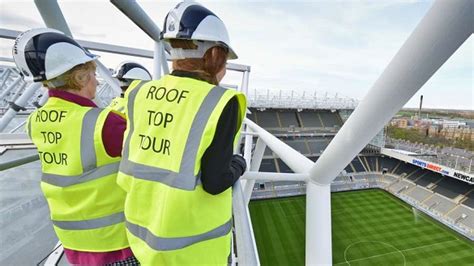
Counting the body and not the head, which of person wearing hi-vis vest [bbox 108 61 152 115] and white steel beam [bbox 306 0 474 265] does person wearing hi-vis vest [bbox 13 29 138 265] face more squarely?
the person wearing hi-vis vest

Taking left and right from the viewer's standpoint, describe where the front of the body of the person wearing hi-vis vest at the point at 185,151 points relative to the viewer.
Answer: facing away from the viewer and to the right of the viewer

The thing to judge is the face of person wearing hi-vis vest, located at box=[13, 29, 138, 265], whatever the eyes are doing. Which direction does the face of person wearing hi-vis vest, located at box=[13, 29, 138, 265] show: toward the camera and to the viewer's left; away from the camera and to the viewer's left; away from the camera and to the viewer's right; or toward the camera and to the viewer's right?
away from the camera and to the viewer's right

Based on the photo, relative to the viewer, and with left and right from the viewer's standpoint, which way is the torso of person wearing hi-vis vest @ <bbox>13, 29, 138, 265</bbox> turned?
facing away from the viewer and to the right of the viewer

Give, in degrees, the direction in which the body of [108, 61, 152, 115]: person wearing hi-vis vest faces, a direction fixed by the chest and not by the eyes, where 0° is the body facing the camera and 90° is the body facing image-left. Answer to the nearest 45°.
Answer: approximately 225°

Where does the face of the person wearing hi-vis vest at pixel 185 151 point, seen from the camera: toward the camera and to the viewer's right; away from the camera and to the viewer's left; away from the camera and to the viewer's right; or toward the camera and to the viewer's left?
away from the camera and to the viewer's right

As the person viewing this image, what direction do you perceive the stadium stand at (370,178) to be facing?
facing the viewer and to the left of the viewer

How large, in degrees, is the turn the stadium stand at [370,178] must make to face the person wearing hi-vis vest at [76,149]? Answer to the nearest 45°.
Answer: approximately 45° to its left

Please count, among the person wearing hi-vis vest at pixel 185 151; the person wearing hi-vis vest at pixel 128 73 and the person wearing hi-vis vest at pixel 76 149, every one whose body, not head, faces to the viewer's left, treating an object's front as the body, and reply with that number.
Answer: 0

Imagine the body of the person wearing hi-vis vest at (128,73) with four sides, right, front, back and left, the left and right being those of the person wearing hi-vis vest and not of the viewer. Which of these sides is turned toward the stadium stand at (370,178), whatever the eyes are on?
front

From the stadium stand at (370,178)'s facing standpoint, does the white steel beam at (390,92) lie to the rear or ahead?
ahead

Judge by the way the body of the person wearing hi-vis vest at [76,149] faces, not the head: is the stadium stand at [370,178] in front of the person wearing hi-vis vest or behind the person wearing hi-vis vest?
in front
